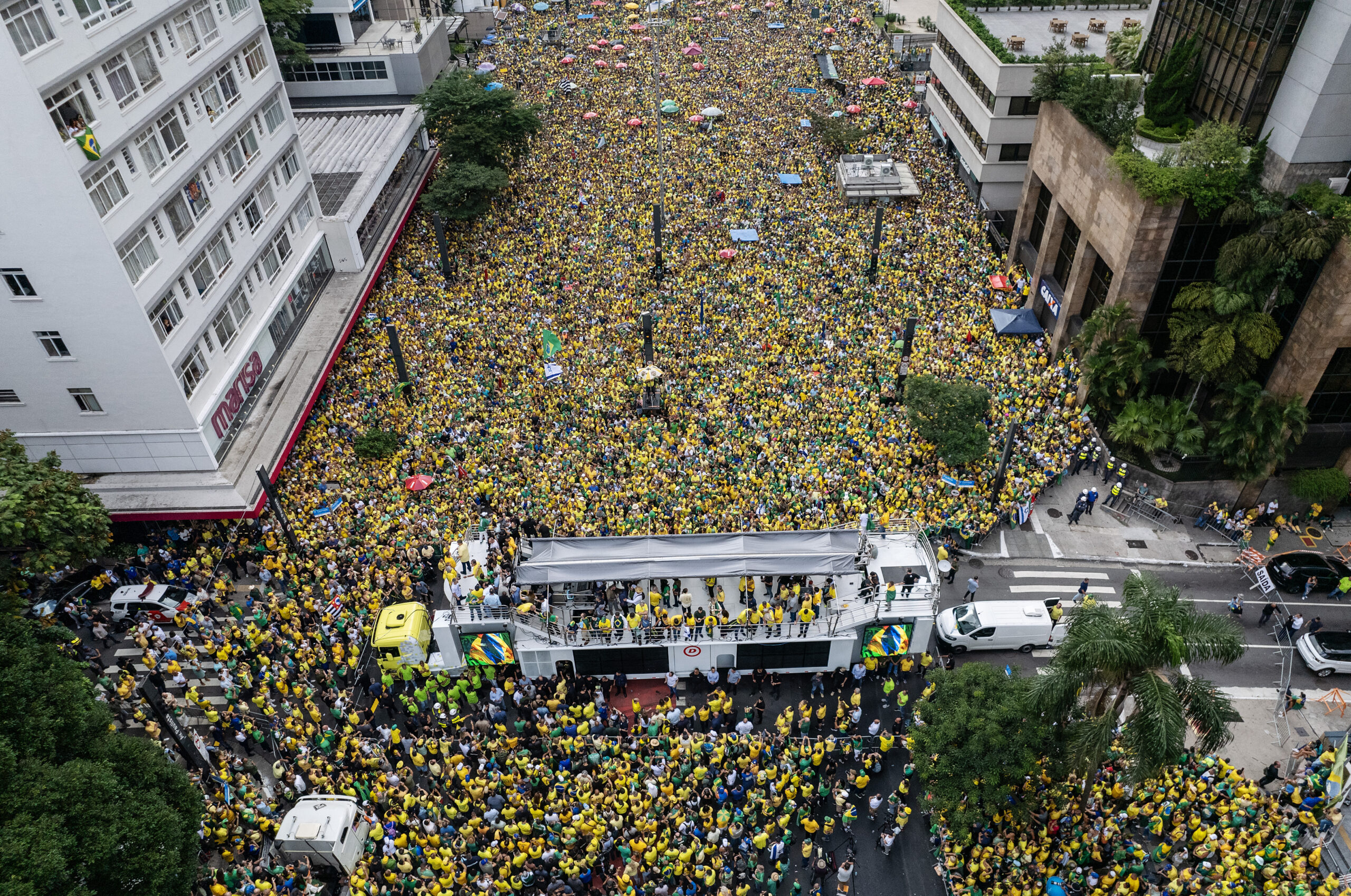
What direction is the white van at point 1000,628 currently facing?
to the viewer's left

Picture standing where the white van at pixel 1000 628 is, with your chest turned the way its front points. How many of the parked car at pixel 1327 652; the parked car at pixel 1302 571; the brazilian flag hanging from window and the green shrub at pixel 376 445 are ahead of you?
2

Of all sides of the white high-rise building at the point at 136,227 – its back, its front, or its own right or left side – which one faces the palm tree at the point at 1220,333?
front

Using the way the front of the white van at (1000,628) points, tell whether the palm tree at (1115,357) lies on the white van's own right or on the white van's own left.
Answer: on the white van's own right

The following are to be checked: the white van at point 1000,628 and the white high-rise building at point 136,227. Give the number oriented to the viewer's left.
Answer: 1

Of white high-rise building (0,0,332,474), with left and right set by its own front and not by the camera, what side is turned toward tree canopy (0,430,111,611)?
right

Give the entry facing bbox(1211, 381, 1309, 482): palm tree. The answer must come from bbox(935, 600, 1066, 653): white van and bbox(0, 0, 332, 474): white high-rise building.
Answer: the white high-rise building

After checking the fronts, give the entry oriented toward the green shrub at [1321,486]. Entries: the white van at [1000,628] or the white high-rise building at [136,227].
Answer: the white high-rise building

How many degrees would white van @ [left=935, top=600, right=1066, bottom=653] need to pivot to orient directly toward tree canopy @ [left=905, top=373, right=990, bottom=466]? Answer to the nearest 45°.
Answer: approximately 45° to its right

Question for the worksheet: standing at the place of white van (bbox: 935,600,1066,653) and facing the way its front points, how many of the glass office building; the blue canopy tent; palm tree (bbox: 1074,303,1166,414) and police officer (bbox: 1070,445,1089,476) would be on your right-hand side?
4

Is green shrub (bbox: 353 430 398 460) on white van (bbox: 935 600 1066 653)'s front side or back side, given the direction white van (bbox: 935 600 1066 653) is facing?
on the front side

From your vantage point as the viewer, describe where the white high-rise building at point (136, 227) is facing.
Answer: facing the viewer and to the right of the viewer

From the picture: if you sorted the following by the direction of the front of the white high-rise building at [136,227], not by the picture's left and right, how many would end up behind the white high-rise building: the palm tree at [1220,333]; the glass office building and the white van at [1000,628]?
0

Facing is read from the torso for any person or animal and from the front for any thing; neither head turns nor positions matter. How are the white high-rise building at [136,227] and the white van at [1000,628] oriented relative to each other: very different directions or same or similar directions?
very different directions

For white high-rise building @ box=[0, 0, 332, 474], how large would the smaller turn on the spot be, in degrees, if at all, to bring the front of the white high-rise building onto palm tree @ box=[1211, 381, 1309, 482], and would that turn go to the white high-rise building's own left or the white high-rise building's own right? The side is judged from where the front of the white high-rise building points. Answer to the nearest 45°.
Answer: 0° — it already faces it

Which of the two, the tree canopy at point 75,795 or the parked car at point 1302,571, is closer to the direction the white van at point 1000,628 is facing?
the tree canopy

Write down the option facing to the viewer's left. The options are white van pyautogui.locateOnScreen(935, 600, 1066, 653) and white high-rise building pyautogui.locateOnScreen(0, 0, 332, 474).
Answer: the white van
